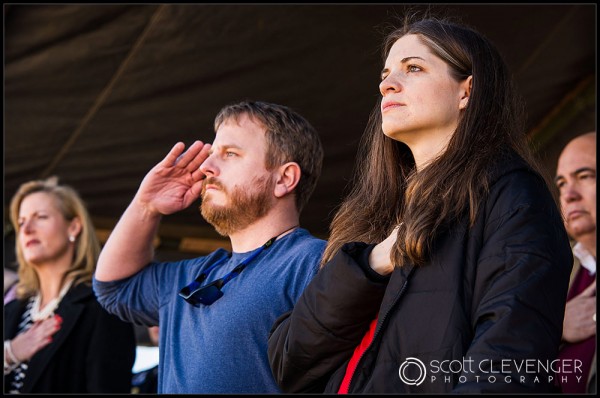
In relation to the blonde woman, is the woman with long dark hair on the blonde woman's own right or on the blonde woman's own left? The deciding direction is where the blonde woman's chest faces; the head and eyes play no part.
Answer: on the blonde woman's own left

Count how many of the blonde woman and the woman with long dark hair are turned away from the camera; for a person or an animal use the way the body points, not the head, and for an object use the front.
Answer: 0

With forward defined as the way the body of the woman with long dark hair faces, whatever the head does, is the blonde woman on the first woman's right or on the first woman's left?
on the first woman's right
